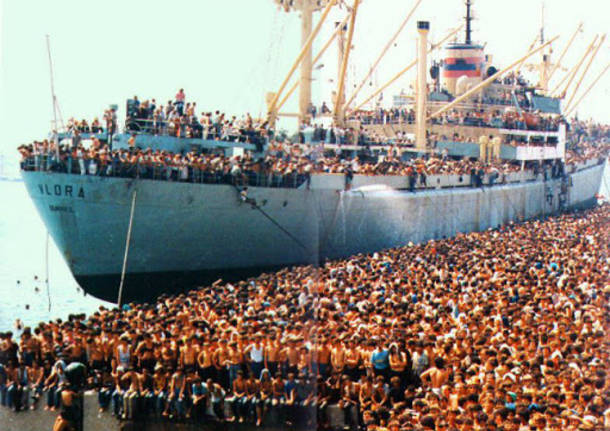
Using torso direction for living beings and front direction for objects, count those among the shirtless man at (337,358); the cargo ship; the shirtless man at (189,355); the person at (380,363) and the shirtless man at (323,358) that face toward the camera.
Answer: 4

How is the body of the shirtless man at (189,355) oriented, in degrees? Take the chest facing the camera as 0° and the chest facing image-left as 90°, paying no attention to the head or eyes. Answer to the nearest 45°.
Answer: approximately 0°

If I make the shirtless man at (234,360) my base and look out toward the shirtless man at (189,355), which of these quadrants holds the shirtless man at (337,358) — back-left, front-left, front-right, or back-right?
back-right

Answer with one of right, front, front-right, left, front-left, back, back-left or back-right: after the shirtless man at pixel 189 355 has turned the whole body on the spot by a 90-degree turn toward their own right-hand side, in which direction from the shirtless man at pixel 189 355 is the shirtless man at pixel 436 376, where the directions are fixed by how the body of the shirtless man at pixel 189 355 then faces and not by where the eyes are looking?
back

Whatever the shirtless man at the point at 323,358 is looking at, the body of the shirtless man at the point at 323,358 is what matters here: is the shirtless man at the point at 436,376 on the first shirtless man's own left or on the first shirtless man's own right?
on the first shirtless man's own left

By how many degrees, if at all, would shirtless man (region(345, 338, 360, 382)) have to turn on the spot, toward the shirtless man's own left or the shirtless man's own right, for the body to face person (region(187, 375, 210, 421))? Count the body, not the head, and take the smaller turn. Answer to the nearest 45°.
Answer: approximately 45° to the shirtless man's own right

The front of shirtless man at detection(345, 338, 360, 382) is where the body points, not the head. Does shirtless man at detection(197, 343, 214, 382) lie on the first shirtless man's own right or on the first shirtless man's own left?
on the first shirtless man's own right
